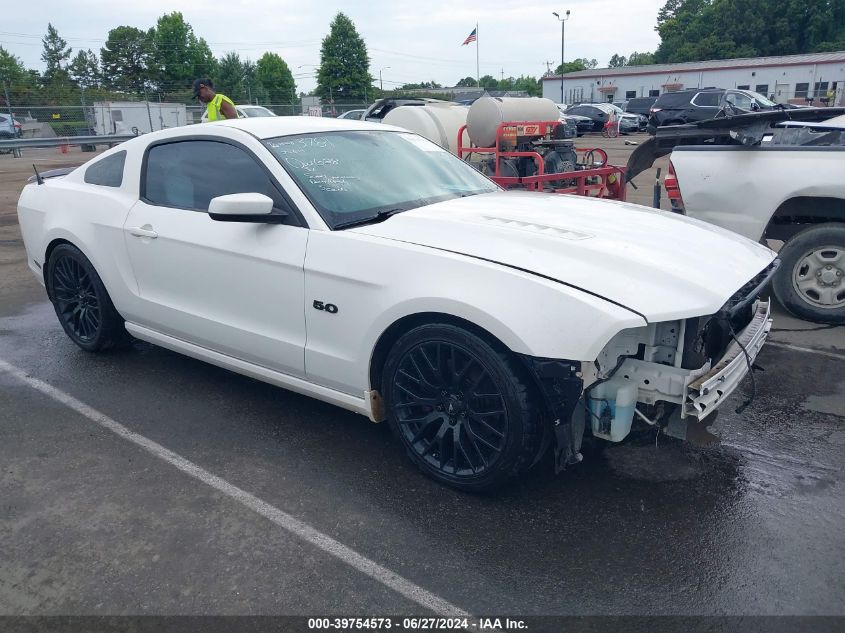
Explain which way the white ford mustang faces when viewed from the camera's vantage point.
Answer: facing the viewer and to the right of the viewer

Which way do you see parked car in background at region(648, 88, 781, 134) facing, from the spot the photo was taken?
facing to the right of the viewer

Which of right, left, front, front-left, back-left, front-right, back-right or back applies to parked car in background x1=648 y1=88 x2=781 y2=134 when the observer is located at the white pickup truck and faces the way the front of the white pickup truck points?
left

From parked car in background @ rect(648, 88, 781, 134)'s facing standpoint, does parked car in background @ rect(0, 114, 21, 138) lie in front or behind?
behind

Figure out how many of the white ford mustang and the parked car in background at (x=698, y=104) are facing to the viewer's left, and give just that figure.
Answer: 0

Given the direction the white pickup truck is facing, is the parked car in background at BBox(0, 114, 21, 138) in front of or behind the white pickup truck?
behind

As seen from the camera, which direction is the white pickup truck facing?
to the viewer's right

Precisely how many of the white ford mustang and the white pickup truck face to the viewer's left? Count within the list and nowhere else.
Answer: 0

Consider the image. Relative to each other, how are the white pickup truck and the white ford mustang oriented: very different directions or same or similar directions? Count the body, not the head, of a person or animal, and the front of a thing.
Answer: same or similar directions

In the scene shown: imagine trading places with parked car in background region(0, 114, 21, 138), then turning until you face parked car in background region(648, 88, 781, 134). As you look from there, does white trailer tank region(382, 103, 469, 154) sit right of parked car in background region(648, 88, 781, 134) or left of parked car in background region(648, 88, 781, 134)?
right
